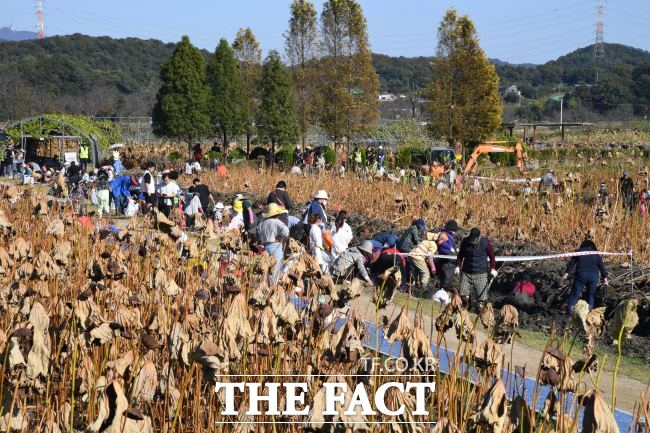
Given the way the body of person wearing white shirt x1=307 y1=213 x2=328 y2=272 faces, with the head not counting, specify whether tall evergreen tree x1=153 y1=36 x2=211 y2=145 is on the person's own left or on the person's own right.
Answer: on the person's own left

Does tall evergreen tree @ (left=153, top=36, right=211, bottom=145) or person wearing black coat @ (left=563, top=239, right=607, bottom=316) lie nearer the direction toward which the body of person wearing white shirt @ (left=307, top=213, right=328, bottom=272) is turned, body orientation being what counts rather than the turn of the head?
the person wearing black coat

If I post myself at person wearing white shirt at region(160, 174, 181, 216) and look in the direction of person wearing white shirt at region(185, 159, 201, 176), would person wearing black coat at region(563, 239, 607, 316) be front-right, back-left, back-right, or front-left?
back-right
